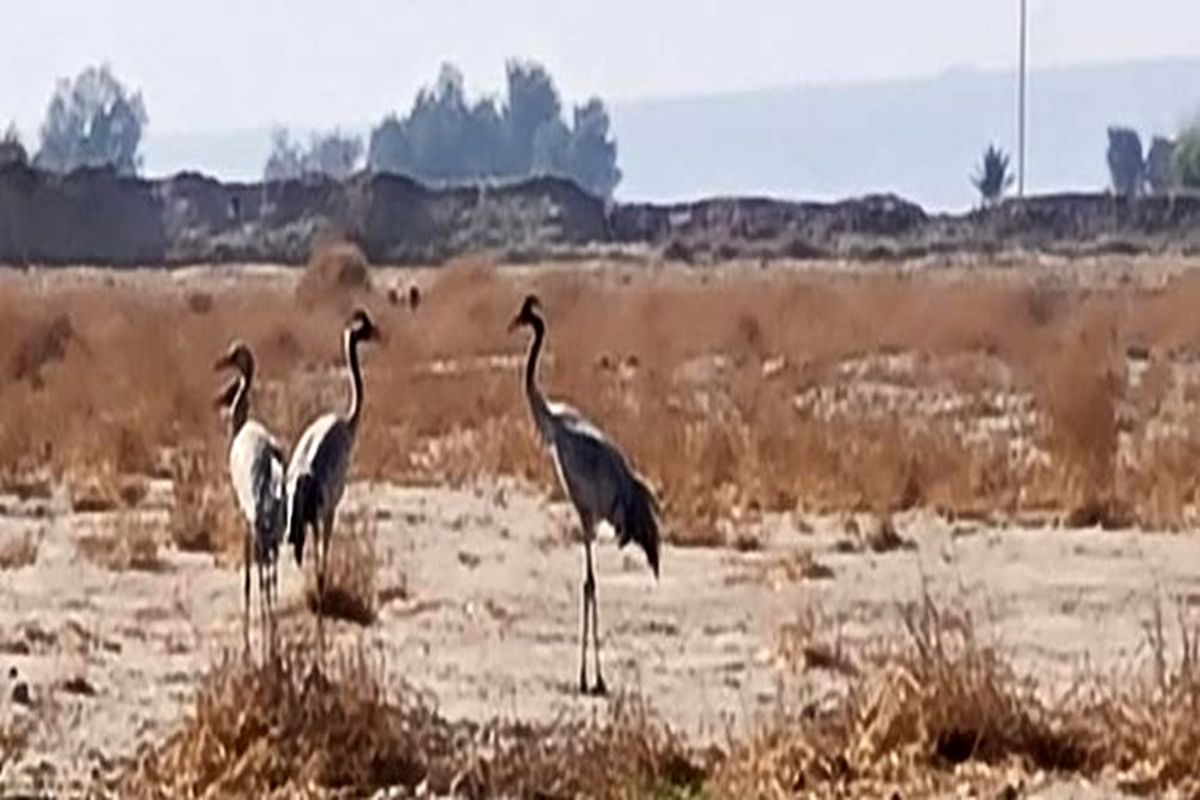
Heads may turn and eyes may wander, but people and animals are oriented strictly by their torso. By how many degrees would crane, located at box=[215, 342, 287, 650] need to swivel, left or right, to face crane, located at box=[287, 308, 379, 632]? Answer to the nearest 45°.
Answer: approximately 180°

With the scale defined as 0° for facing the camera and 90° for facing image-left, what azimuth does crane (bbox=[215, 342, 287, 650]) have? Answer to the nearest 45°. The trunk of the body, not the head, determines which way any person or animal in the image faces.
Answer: approximately 135°

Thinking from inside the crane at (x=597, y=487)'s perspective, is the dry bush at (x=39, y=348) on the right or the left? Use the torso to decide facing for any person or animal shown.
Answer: on its right

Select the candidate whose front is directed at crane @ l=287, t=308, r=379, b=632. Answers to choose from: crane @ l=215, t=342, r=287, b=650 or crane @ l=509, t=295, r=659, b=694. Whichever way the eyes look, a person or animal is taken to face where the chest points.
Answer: crane @ l=509, t=295, r=659, b=694

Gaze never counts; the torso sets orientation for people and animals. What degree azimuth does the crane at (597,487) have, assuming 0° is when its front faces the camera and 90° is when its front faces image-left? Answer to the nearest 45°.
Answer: approximately 90°

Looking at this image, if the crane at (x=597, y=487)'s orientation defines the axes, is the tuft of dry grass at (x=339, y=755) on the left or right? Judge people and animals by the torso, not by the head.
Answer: on its left

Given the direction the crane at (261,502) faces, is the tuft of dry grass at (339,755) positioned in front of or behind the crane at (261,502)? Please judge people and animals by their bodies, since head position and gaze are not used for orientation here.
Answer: behind
